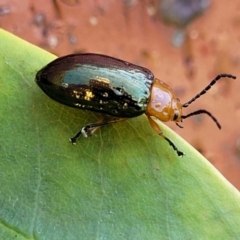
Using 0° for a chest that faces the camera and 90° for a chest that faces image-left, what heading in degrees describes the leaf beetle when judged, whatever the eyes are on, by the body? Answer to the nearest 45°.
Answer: approximately 270°
